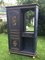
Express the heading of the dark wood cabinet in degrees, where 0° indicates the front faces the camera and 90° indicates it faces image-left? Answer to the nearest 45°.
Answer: approximately 45°
